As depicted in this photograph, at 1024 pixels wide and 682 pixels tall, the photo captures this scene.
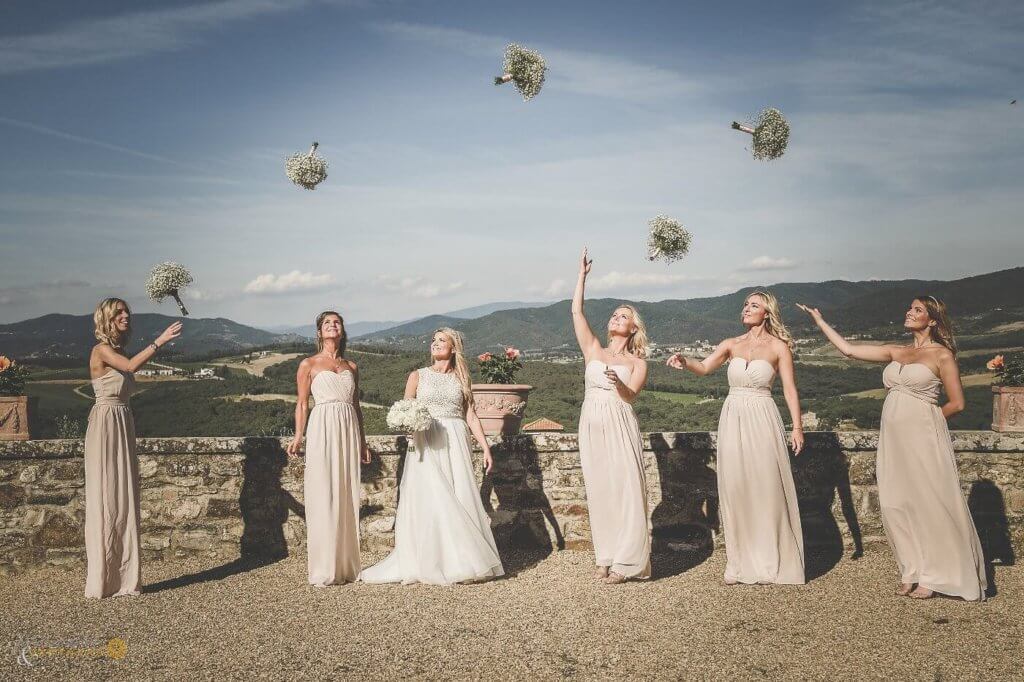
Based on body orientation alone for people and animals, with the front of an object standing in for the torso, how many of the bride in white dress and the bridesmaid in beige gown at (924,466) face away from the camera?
0

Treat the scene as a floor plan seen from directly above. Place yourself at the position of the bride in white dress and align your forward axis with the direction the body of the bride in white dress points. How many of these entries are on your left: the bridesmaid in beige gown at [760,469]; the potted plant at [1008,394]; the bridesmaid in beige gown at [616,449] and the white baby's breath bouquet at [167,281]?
3

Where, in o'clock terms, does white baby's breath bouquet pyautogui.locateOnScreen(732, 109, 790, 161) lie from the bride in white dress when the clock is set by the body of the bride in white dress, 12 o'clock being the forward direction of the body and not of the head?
The white baby's breath bouquet is roughly at 10 o'clock from the bride in white dress.

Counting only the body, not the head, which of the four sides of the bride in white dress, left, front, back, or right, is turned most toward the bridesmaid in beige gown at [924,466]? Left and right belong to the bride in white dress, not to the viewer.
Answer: left

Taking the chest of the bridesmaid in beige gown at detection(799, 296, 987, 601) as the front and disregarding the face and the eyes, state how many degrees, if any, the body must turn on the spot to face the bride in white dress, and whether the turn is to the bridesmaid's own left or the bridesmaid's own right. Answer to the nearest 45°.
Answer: approximately 45° to the bridesmaid's own right

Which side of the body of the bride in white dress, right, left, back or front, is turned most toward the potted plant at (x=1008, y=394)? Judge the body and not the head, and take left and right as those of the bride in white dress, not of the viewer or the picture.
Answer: left

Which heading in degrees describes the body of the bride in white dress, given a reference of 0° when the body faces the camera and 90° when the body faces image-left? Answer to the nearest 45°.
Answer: approximately 0°

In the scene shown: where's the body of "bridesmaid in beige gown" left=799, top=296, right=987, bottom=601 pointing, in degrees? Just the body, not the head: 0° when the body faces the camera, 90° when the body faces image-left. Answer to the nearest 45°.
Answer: approximately 45°

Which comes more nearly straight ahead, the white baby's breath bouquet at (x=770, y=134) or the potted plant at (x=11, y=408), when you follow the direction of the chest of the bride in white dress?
the white baby's breath bouquet

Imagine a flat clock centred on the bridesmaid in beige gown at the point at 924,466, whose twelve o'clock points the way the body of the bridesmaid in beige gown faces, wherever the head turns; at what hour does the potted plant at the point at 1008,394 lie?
The potted plant is roughly at 5 o'clock from the bridesmaid in beige gown.

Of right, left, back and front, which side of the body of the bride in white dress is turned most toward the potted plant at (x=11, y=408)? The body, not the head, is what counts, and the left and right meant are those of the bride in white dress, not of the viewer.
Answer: right
